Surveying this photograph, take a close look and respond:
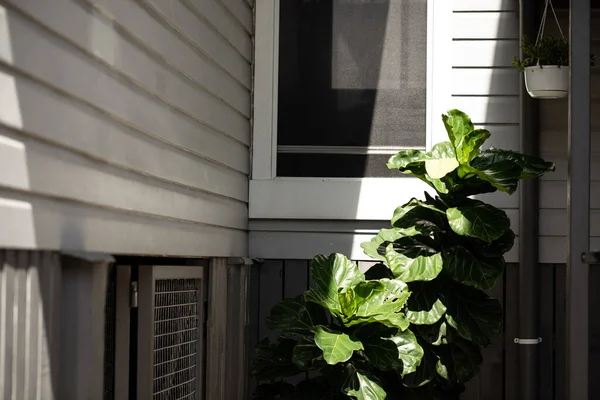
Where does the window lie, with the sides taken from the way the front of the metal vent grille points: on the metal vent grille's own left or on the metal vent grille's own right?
on the metal vent grille's own left

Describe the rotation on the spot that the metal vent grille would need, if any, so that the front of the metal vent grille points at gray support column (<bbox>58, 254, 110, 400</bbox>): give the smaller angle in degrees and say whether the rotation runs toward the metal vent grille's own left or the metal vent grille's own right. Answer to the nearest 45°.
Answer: approximately 45° to the metal vent grille's own right

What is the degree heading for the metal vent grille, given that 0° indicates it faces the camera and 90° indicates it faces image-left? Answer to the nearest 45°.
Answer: approximately 315°

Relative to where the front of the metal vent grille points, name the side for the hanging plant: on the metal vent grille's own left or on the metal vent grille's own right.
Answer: on the metal vent grille's own left

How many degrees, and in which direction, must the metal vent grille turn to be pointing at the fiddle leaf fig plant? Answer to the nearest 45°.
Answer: approximately 45° to its left

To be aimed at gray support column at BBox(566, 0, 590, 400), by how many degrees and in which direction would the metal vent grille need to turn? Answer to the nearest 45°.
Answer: approximately 45° to its left
